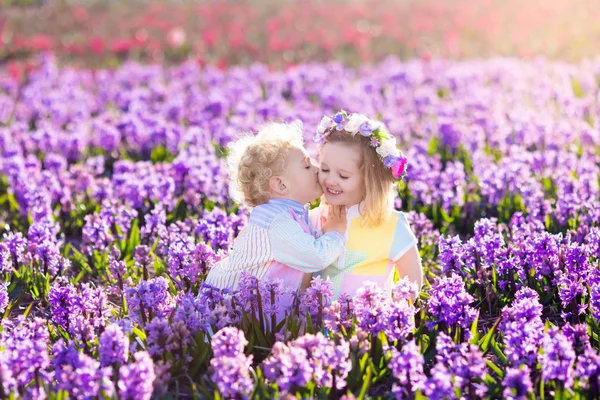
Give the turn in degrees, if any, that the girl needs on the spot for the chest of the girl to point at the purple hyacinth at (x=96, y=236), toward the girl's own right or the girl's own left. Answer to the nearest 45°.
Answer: approximately 90° to the girl's own right

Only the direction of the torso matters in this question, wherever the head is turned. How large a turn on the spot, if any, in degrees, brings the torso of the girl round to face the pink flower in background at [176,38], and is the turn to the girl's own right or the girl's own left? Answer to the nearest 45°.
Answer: approximately 135° to the girl's own right

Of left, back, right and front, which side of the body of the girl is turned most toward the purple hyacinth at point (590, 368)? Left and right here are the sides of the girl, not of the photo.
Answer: left

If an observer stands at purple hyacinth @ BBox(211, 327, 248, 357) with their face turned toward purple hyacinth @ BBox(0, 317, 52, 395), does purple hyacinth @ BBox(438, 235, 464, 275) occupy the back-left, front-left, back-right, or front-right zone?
back-right

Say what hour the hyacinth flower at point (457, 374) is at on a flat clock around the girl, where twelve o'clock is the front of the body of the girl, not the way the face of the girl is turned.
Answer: The hyacinth flower is roughly at 10 o'clock from the girl.

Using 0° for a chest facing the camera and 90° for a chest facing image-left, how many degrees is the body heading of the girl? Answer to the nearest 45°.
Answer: approximately 45°

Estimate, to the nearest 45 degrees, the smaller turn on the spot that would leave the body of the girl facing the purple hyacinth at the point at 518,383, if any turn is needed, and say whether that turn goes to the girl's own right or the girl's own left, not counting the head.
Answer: approximately 90° to the girl's own left

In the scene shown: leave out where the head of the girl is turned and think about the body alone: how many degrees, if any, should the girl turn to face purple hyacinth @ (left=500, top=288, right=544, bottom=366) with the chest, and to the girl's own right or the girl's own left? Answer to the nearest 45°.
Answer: approximately 90° to the girl's own left

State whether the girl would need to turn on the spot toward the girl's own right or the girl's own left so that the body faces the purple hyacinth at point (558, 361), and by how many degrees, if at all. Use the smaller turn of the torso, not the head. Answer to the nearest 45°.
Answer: approximately 90° to the girl's own left
